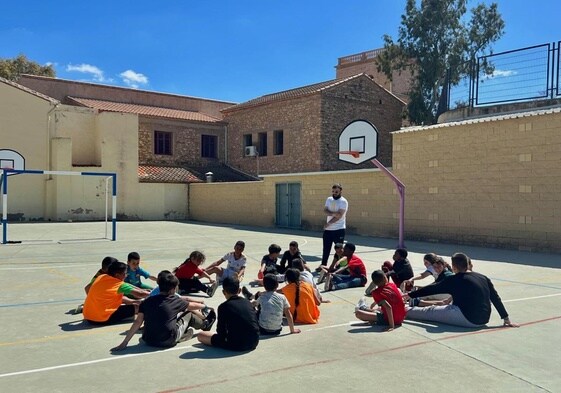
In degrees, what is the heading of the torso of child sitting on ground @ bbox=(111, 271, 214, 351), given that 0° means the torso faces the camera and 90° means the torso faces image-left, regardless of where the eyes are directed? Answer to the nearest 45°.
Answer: approximately 225°

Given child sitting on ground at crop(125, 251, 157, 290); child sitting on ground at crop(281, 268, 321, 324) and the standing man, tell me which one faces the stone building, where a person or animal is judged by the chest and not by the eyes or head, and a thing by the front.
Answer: child sitting on ground at crop(281, 268, 321, 324)

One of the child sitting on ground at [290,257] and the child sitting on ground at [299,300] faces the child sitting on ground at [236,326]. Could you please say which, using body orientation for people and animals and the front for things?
the child sitting on ground at [290,257]

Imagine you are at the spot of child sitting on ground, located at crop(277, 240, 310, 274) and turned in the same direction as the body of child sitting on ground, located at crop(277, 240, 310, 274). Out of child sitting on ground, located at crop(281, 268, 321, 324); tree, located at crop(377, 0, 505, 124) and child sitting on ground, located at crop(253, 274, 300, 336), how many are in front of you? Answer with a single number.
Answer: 2

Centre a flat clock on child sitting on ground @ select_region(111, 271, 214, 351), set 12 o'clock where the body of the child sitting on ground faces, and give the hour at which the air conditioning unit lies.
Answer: The air conditioning unit is roughly at 11 o'clock from the child sitting on ground.

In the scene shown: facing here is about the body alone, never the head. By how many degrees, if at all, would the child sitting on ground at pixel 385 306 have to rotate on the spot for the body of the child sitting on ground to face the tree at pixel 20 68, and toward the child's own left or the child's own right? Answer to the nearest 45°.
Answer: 0° — they already face it

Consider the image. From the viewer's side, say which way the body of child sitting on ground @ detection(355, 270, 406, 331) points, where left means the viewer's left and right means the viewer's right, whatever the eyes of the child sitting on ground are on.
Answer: facing away from the viewer and to the left of the viewer

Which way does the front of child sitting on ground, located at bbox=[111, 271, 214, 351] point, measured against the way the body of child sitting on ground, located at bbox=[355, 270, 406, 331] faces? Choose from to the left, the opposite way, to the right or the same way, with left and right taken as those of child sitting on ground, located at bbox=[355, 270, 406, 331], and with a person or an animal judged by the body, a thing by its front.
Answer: to the right

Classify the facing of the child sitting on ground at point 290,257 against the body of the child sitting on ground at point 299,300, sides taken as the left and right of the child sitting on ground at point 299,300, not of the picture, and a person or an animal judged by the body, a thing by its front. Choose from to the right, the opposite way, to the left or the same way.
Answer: the opposite way

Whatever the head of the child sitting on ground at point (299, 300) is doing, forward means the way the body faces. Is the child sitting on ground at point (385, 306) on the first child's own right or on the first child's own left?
on the first child's own right

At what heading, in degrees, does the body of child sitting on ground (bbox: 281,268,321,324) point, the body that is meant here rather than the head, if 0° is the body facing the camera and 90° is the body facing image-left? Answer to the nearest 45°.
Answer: approximately 180°

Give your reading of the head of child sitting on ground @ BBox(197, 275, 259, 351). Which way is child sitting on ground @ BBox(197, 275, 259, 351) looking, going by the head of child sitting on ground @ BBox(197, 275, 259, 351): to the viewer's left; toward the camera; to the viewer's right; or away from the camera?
away from the camera

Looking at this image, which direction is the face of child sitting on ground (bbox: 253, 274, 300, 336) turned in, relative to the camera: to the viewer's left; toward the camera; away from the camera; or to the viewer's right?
away from the camera

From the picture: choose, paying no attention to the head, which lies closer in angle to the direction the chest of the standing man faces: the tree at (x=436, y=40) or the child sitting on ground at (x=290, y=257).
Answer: the child sitting on ground
